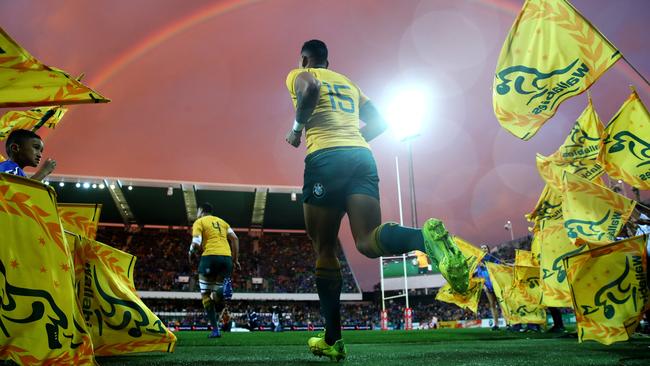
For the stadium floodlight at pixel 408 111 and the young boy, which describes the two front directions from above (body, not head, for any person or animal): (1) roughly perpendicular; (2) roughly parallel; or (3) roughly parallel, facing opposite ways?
roughly perpendicular

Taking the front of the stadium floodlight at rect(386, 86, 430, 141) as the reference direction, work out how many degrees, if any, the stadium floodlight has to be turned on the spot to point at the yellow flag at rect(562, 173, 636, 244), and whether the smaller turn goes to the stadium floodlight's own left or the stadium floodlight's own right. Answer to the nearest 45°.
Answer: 0° — it already faces it

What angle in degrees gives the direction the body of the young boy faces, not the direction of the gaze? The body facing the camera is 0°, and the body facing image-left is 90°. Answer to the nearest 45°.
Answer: approximately 315°

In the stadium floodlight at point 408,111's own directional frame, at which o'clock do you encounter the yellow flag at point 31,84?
The yellow flag is roughly at 12 o'clock from the stadium floodlight.

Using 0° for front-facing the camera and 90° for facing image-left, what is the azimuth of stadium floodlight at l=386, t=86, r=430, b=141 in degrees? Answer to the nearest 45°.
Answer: approximately 0°

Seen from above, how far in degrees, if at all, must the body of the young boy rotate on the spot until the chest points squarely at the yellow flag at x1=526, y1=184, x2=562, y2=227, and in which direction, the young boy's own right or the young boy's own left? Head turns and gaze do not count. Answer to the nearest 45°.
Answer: approximately 45° to the young boy's own left

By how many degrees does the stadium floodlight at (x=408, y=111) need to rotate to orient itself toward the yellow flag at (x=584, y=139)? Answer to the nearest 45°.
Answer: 0° — it already faces it

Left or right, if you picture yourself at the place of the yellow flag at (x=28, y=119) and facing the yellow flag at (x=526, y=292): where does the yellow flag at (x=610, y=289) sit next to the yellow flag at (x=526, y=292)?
right

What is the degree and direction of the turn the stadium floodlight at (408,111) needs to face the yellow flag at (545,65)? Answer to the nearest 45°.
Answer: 0° — it already faces it
